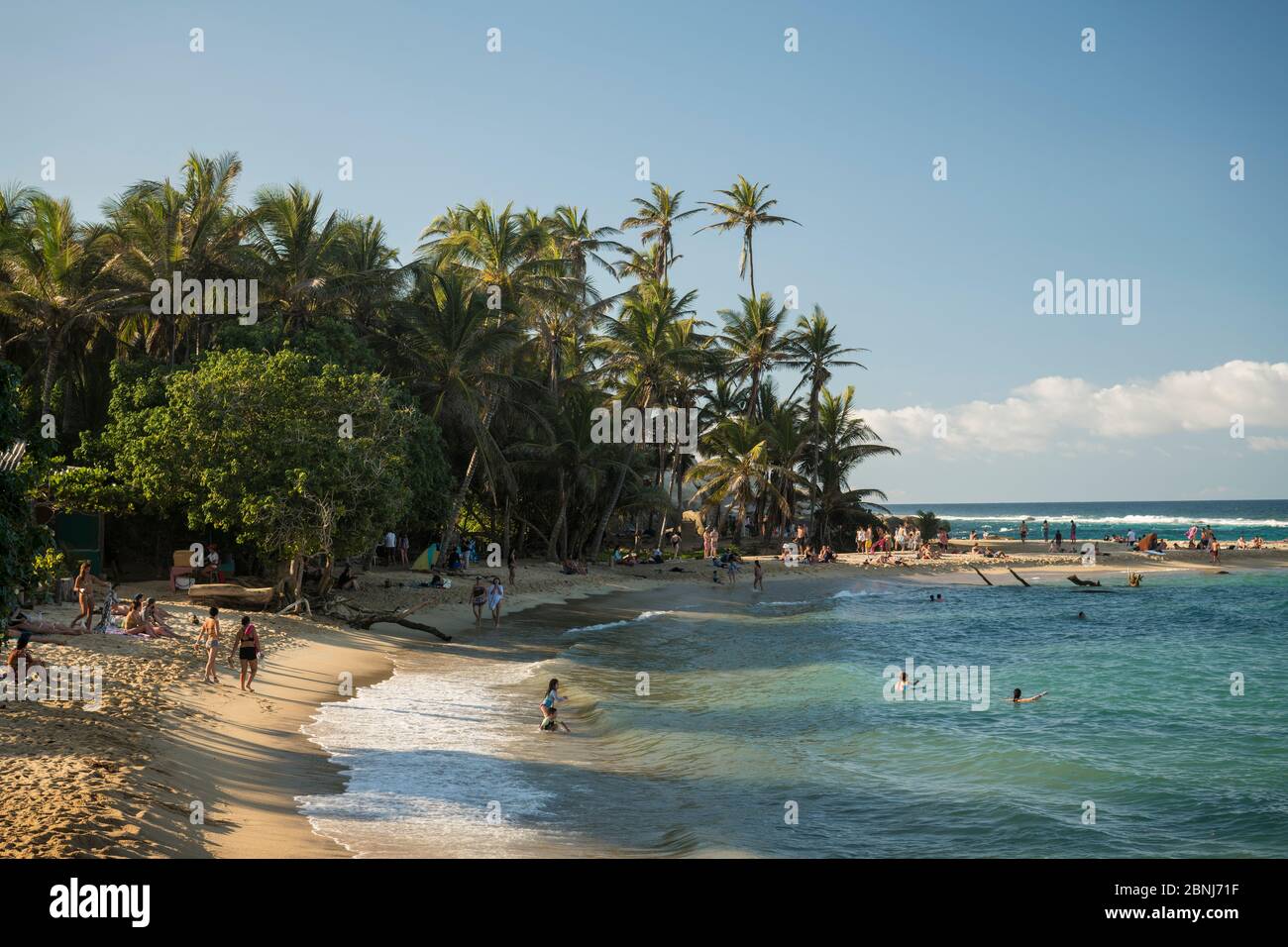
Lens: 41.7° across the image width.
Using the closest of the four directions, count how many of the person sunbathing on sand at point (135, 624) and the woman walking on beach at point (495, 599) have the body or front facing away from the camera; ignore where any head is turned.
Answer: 0

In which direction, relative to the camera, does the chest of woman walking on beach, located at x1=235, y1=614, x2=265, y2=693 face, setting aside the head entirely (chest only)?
away from the camera

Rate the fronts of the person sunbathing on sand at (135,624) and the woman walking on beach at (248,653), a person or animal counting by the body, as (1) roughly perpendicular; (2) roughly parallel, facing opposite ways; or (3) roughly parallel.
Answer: roughly perpendicular

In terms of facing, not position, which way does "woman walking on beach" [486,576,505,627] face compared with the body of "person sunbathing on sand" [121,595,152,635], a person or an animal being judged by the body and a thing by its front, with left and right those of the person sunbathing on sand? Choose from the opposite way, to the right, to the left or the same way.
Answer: to the right
